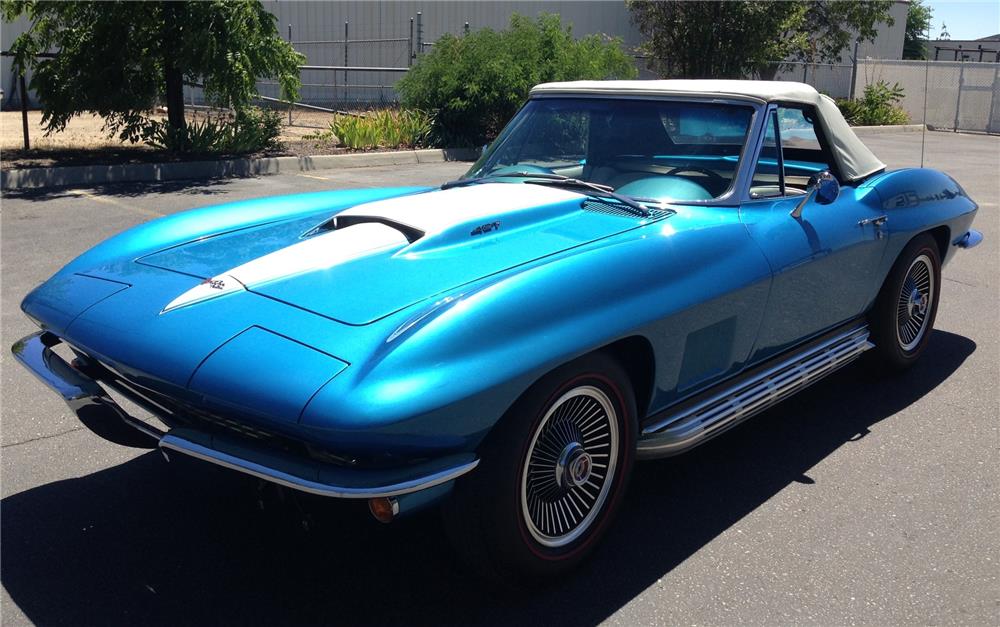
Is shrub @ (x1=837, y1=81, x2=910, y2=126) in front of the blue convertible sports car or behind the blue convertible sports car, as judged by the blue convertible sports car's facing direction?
behind

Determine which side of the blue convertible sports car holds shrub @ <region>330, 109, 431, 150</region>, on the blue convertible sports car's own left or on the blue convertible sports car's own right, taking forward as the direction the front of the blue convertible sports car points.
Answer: on the blue convertible sports car's own right

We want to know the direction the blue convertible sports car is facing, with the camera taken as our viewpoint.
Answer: facing the viewer and to the left of the viewer

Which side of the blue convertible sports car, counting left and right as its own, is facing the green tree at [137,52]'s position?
right

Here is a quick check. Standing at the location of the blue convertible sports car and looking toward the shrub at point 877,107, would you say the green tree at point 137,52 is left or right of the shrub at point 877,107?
left

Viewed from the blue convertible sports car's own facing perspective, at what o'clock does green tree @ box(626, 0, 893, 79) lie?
The green tree is roughly at 5 o'clock from the blue convertible sports car.

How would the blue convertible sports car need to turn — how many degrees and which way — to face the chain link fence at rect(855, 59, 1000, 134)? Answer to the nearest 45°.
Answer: approximately 180°
